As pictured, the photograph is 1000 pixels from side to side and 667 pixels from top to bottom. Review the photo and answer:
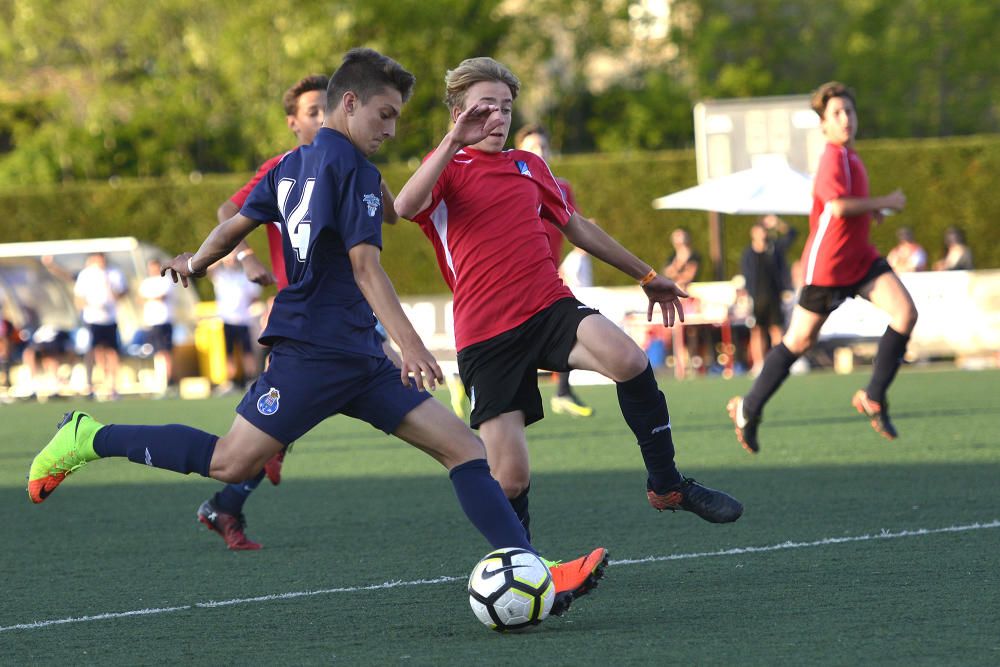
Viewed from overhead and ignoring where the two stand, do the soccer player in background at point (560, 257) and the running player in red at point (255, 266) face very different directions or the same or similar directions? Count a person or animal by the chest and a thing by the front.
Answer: same or similar directions

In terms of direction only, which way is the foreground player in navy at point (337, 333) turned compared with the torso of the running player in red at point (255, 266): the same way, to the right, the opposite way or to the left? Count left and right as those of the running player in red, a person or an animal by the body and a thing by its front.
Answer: to the left

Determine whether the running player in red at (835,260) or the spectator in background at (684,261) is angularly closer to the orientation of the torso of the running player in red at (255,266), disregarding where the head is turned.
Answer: the running player in red

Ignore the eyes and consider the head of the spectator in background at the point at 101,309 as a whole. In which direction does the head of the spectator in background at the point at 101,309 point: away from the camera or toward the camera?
toward the camera

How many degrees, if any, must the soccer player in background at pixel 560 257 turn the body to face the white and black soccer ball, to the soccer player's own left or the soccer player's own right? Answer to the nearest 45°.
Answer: approximately 45° to the soccer player's own right

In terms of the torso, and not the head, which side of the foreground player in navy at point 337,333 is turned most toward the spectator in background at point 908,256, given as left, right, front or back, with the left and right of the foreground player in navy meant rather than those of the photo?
front

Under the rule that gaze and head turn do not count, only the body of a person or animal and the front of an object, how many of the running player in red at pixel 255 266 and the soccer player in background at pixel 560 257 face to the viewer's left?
0
